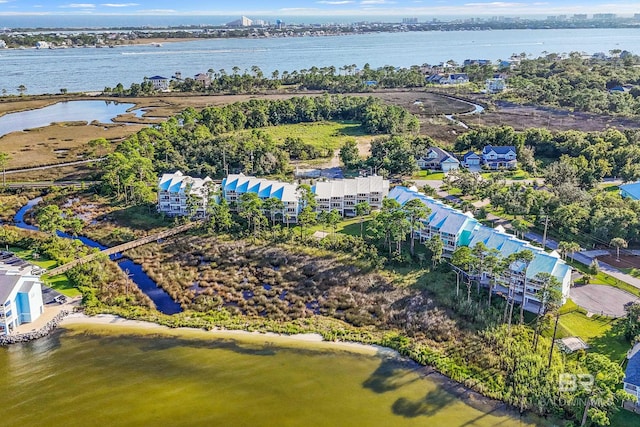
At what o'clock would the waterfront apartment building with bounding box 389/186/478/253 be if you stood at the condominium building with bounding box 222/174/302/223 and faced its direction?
The waterfront apartment building is roughly at 9 o'clock from the condominium building.

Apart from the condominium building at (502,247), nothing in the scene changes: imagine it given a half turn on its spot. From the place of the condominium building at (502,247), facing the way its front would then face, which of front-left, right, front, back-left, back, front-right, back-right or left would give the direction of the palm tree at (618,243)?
back-left

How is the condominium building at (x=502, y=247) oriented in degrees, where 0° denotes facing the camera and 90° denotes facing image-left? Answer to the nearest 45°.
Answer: approximately 45°

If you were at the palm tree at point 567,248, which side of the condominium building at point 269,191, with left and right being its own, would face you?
left

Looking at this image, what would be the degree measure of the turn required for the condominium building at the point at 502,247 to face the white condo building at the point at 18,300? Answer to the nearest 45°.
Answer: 0° — it already faces it

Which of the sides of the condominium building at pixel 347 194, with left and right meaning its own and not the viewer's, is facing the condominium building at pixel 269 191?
right
